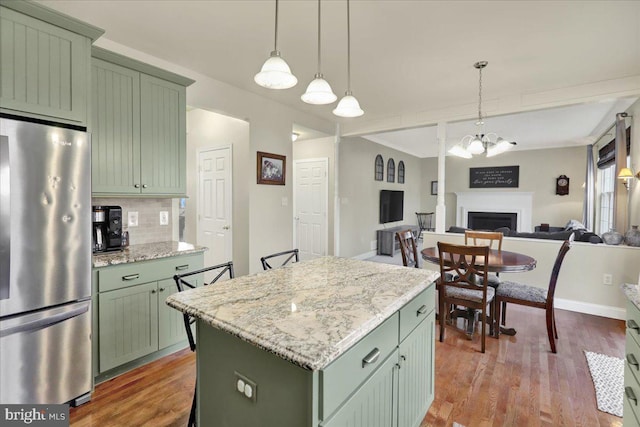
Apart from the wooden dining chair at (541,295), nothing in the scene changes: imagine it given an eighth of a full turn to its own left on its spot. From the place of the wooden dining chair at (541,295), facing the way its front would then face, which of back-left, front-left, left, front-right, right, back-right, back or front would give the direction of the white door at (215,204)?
front-right

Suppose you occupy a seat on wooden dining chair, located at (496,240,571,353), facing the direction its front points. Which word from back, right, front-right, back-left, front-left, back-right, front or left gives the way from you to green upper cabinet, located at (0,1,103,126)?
front-left

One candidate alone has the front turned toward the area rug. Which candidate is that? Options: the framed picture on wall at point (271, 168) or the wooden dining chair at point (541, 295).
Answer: the framed picture on wall

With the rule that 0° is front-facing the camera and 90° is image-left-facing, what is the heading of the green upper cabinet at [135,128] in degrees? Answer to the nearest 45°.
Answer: approximately 315°

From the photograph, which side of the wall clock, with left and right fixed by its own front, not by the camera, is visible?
front

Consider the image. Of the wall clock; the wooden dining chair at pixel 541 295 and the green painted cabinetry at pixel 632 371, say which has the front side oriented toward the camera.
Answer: the wall clock

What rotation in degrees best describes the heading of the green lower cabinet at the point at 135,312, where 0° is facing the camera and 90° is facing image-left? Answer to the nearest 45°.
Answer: approximately 315°

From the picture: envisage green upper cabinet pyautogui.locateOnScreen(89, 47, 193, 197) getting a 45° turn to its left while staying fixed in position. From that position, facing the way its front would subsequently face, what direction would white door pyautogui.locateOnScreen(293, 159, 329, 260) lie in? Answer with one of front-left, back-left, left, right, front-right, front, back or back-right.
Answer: front-left

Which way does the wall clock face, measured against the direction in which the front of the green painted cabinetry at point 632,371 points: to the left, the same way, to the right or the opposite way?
to the left

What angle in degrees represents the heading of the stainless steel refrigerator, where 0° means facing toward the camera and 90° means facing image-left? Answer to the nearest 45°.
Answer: approximately 315°

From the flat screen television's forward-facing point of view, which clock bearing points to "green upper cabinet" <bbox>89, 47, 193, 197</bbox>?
The green upper cabinet is roughly at 2 o'clock from the flat screen television.

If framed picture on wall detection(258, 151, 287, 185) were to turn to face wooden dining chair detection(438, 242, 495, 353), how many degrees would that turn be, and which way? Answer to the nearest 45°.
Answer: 0° — it already faces it

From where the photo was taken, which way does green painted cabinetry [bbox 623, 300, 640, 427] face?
to the viewer's left

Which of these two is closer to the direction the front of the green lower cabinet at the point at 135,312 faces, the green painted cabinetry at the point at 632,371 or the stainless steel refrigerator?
the green painted cabinetry

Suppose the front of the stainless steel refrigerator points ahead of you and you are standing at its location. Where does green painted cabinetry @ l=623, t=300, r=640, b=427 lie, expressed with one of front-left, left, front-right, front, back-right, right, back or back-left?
front

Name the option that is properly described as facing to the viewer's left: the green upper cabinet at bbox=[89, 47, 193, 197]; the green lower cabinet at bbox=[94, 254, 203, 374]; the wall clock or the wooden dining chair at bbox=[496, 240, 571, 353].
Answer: the wooden dining chair

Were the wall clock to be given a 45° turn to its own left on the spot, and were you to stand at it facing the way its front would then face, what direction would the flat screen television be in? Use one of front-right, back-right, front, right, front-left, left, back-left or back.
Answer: right

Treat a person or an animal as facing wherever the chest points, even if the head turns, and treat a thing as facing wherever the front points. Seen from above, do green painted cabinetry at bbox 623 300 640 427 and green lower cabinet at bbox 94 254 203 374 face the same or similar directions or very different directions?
very different directions

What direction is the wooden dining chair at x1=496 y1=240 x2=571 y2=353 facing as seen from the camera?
to the viewer's left

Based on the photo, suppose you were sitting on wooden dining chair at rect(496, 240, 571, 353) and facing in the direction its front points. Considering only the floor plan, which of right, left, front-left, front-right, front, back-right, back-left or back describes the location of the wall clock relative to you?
right
